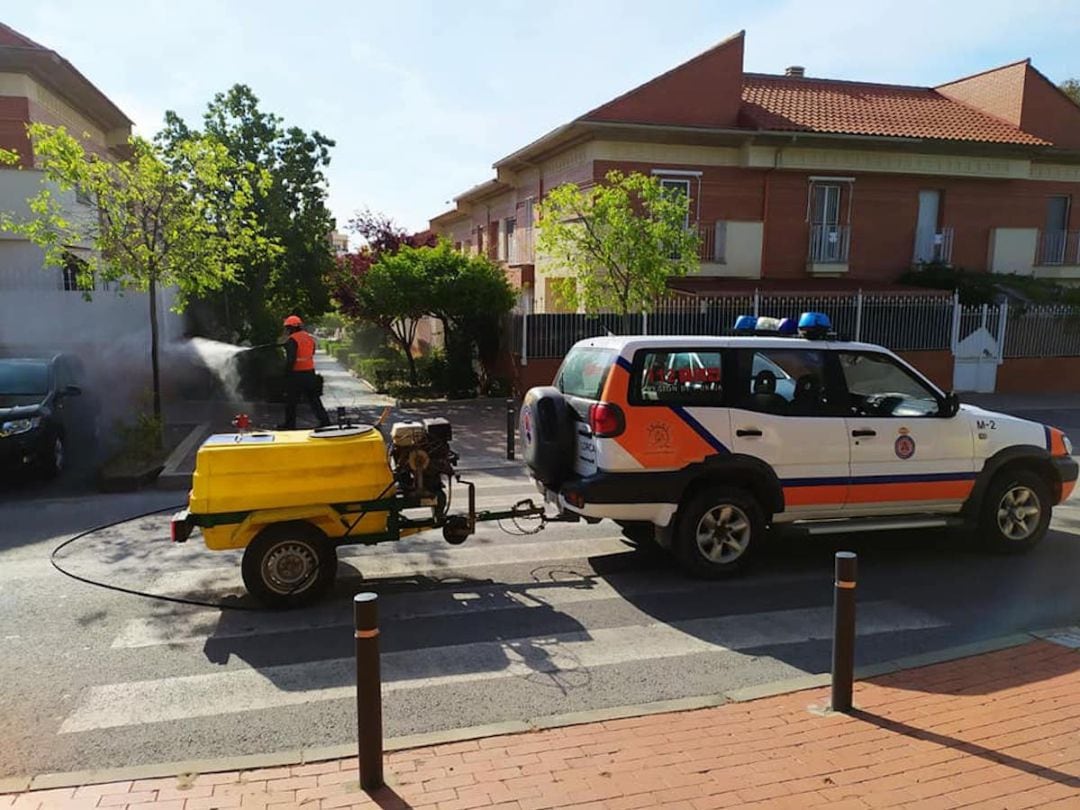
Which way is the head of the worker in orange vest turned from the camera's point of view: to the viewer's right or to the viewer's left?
to the viewer's left

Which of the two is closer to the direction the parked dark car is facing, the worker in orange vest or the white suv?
the white suv

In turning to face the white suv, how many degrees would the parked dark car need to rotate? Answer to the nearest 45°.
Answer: approximately 90° to its left

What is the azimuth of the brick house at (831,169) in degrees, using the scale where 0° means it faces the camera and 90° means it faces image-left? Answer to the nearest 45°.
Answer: approximately 0°

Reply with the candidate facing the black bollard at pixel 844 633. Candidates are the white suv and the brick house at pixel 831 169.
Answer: the brick house

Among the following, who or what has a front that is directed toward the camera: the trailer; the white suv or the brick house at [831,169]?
the brick house

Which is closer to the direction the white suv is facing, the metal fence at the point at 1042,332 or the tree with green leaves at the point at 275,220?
the metal fence

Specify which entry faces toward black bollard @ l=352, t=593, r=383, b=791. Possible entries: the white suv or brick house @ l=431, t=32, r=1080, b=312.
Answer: the brick house

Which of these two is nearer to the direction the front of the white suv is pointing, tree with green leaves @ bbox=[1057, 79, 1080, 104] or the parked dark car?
the tree with green leaves

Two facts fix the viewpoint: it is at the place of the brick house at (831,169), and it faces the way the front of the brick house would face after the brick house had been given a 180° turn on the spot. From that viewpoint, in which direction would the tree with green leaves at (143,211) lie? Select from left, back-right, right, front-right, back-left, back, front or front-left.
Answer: back-left

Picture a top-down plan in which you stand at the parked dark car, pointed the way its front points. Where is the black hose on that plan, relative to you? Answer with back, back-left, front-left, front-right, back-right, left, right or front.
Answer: front-left

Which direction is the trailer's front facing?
to the viewer's right

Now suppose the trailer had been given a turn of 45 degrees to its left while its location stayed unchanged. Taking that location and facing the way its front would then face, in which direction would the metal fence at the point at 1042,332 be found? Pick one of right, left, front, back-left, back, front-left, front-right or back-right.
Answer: front

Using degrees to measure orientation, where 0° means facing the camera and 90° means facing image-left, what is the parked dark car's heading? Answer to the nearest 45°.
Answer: approximately 45°

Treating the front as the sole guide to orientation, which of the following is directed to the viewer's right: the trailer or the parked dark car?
the trailer

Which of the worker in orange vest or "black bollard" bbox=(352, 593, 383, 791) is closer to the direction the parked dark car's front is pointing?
the black bollard
